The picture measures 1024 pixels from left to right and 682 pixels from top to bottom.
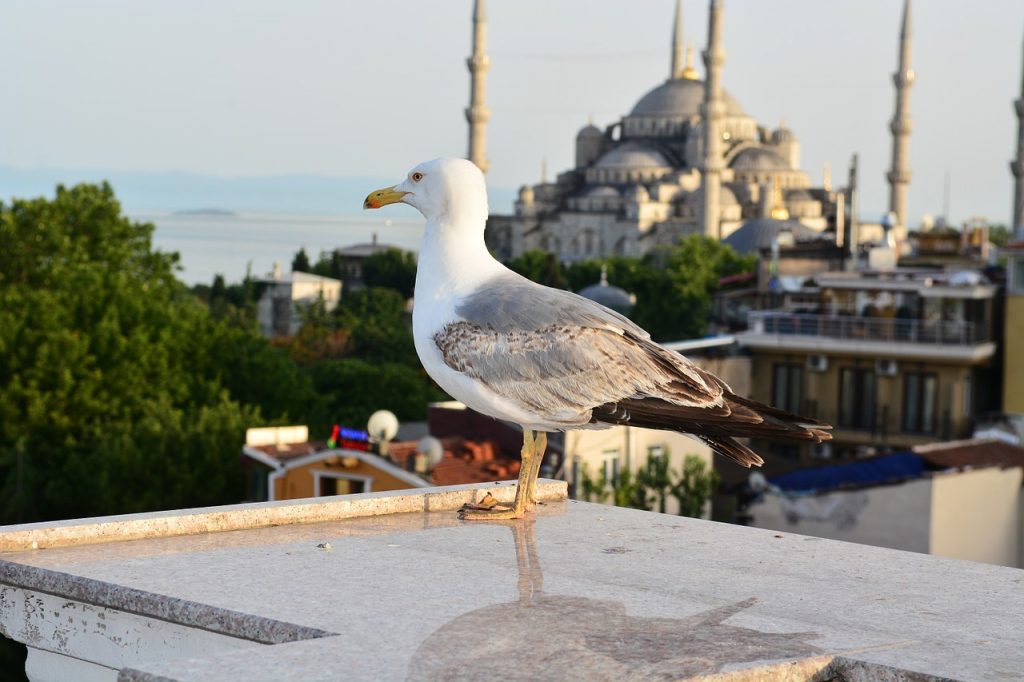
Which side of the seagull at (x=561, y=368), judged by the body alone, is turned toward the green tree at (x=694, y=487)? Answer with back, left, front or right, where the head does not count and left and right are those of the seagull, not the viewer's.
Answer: right

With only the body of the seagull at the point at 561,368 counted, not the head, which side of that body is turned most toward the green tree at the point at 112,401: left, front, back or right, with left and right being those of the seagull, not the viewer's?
right

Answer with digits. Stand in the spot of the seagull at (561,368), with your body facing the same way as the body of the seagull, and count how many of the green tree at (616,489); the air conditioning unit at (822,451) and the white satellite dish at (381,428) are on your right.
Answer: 3

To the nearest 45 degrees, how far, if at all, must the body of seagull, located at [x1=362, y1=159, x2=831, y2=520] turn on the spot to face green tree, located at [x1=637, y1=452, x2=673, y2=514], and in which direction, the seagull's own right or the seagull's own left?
approximately 90° to the seagull's own right

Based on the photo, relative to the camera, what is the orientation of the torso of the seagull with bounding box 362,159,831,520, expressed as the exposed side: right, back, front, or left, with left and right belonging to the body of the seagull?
left

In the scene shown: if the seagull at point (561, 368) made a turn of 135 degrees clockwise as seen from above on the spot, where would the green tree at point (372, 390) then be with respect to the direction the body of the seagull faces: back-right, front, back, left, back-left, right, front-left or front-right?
front-left

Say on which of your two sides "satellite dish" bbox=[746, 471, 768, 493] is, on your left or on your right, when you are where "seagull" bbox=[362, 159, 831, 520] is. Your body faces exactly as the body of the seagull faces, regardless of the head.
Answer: on your right

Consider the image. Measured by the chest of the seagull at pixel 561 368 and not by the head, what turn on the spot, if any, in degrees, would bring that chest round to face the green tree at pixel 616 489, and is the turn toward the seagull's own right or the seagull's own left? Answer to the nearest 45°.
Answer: approximately 90° to the seagull's own right
